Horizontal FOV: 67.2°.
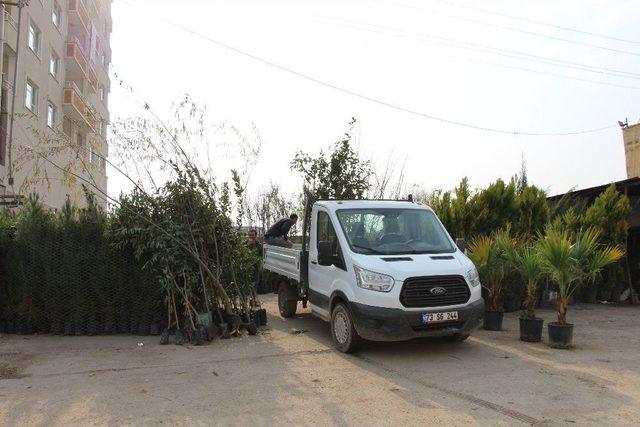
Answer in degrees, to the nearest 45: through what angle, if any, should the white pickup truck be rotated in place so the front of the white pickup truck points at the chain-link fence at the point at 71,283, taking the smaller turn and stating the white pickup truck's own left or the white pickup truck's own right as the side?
approximately 135° to the white pickup truck's own right

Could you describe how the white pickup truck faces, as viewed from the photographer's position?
facing the viewer and to the right of the viewer

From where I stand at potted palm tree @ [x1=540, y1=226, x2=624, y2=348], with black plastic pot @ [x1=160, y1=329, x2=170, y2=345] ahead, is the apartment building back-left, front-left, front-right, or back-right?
front-right

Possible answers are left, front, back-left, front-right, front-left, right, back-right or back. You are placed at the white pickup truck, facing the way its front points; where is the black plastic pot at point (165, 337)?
back-right

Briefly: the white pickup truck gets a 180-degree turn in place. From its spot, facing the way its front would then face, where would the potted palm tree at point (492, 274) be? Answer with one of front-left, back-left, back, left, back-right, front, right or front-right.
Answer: right

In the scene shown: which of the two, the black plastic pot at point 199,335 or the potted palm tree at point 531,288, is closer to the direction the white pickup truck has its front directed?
the potted palm tree

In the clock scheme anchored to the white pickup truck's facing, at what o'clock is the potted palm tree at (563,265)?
The potted palm tree is roughly at 10 o'clock from the white pickup truck.

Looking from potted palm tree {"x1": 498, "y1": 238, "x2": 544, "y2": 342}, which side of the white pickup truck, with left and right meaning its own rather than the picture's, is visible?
left

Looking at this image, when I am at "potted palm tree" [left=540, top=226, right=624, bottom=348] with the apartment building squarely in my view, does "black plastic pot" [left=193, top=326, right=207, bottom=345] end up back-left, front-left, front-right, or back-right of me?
front-left
